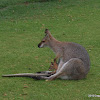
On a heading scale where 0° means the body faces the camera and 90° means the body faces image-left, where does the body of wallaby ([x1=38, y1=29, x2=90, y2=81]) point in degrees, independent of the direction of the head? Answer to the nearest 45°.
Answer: approximately 90°
